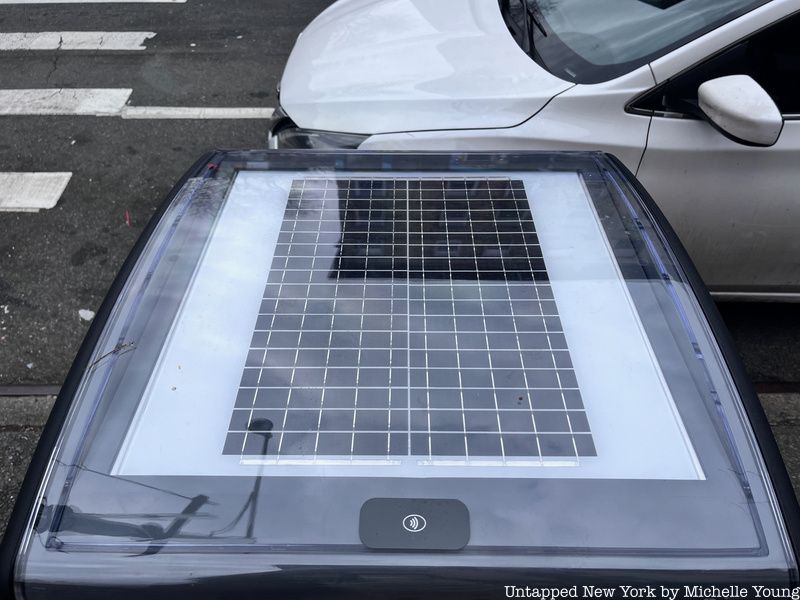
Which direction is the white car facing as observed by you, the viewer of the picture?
facing to the left of the viewer

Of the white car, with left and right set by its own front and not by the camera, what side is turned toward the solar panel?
left
